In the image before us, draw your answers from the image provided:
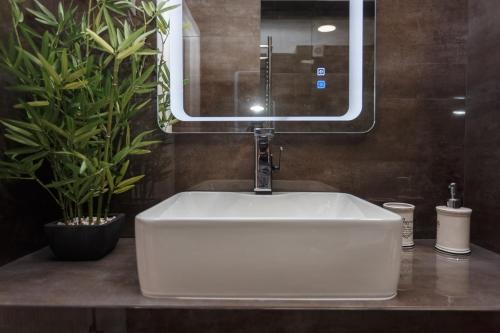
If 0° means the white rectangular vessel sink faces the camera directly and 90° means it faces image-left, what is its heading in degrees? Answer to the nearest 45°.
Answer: approximately 0°
